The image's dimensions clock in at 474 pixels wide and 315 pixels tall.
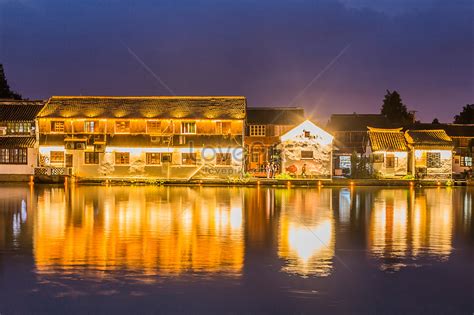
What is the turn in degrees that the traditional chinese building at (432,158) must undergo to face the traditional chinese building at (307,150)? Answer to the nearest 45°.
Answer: approximately 45° to its right

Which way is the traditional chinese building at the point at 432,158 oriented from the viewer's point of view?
toward the camera

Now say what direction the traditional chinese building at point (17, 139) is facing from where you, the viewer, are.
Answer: facing the viewer

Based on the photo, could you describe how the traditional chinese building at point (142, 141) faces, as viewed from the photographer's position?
facing the viewer

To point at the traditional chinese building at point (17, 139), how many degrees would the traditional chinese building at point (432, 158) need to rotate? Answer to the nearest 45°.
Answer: approximately 90° to its right

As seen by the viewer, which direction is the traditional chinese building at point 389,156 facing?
toward the camera

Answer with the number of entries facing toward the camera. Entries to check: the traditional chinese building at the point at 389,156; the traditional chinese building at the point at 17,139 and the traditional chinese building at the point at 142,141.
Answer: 3

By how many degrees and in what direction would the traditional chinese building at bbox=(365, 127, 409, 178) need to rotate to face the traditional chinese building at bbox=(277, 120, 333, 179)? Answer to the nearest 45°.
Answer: approximately 45° to its right

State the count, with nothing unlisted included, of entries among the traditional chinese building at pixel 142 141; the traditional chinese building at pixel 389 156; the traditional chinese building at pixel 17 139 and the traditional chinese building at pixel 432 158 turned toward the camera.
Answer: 4

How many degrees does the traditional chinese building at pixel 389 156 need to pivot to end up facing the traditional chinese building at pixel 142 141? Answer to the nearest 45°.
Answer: approximately 90° to its right

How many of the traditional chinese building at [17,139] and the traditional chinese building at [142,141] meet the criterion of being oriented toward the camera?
2
